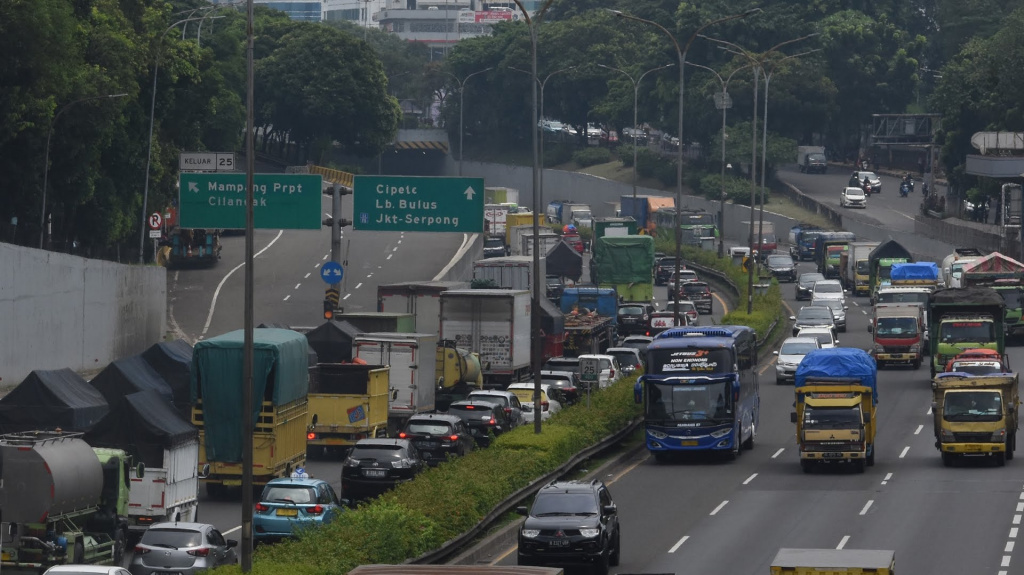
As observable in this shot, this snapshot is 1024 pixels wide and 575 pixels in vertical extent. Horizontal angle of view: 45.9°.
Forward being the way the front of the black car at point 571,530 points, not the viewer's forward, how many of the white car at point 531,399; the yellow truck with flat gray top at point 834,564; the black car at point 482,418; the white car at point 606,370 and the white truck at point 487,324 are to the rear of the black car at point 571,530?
4

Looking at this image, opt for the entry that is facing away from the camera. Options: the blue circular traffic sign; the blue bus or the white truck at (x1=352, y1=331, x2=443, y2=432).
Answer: the white truck

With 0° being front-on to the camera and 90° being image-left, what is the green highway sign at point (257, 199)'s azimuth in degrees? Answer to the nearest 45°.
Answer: approximately 0°

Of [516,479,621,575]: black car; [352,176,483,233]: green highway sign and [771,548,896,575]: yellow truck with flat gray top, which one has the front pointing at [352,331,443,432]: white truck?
the green highway sign

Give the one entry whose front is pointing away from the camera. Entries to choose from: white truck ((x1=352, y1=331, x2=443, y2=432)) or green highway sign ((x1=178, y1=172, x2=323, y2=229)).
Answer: the white truck

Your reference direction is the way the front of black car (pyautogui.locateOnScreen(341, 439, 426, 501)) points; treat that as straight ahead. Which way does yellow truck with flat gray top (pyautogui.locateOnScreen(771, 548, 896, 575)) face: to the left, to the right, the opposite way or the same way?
the opposite way

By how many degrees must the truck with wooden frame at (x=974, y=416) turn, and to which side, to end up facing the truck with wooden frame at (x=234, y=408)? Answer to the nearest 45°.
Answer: approximately 45° to its right

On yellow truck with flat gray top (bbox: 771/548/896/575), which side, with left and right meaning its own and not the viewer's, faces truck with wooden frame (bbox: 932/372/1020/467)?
back

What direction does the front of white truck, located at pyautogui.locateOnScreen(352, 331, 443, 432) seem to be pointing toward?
away from the camera

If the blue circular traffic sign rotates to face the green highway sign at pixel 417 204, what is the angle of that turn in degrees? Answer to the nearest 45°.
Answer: approximately 135° to its left

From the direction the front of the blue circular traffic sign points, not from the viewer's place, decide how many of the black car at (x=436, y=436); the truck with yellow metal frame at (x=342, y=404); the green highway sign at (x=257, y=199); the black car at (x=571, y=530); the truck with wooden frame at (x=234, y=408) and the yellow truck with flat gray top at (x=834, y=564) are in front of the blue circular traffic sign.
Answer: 5

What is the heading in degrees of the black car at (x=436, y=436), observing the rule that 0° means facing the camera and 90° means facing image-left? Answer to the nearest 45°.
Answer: approximately 180°

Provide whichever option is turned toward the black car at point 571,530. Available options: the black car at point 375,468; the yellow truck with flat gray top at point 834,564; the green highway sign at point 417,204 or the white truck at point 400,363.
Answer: the green highway sign

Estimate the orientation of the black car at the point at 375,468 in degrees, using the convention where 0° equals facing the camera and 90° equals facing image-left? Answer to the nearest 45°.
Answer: approximately 180°

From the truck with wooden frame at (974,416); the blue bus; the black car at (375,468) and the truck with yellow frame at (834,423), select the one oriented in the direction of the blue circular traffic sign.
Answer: the black car

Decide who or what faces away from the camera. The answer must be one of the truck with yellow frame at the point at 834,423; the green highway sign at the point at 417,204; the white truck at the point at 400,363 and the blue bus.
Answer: the white truck

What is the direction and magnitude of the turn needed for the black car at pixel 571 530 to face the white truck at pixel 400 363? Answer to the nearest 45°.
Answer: approximately 180°

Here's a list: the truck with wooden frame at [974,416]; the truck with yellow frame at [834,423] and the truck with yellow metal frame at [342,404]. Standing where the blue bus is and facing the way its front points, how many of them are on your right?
1
